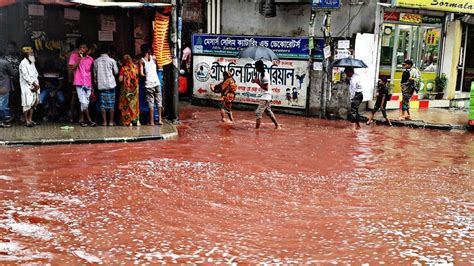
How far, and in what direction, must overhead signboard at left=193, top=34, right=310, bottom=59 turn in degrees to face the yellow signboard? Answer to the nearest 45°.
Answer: approximately 90° to its left

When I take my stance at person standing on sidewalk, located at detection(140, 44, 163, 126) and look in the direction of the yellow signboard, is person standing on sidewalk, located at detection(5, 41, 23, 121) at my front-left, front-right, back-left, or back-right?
back-left

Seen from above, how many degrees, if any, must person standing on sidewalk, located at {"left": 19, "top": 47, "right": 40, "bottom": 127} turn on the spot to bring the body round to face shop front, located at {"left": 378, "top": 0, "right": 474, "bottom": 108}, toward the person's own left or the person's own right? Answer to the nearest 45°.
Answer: approximately 45° to the person's own left

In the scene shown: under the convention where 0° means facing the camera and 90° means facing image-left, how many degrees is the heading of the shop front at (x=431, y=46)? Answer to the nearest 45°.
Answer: approximately 0°

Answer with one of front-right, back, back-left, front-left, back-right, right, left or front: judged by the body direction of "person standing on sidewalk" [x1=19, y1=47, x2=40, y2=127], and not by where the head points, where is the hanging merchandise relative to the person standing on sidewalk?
front-left
